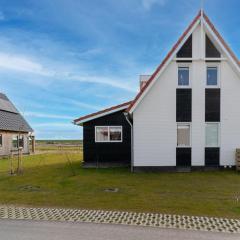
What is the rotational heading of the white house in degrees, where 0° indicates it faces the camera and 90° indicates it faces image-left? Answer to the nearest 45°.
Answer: approximately 0°
